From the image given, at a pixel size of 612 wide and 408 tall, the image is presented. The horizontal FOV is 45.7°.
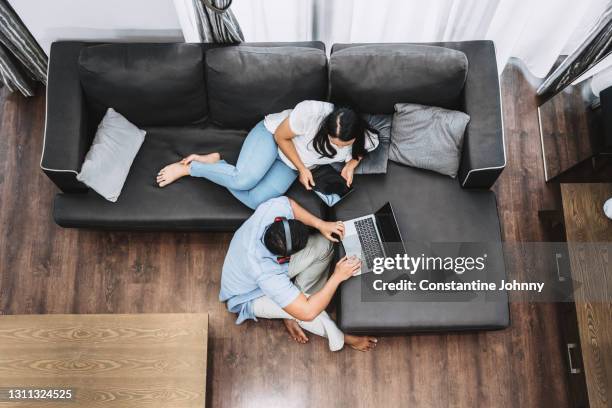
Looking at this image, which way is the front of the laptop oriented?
to the viewer's left

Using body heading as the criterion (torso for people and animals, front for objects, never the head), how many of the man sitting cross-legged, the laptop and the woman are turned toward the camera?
1

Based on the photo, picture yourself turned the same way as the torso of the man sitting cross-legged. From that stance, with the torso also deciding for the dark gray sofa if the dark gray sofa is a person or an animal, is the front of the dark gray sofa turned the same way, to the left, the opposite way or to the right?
to the right

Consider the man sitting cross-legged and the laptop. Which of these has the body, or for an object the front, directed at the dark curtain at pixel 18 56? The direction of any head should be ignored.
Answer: the laptop

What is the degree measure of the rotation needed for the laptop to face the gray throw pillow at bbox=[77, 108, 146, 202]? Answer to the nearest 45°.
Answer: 0° — it already faces it

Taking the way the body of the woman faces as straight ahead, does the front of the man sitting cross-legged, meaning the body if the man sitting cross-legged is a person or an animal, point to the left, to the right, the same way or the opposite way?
to the left

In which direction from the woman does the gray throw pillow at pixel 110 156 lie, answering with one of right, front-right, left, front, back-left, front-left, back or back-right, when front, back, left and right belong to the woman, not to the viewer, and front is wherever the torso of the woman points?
right

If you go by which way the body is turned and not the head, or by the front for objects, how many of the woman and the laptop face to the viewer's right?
0

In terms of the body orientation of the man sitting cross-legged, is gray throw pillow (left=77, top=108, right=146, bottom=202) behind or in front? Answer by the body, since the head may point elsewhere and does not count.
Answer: behind

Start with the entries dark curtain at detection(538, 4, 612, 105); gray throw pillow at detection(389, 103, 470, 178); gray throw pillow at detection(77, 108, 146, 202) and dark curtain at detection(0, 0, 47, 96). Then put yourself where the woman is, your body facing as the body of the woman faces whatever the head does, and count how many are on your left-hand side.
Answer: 2

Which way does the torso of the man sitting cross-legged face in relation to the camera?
to the viewer's right

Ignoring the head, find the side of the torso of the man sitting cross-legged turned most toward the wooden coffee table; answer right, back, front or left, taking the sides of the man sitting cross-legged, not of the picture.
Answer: back

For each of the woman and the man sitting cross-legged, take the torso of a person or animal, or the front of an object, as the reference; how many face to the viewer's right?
1

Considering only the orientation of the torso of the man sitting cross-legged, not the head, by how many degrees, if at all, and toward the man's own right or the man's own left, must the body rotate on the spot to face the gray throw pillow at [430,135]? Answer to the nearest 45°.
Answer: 0° — they already face it
